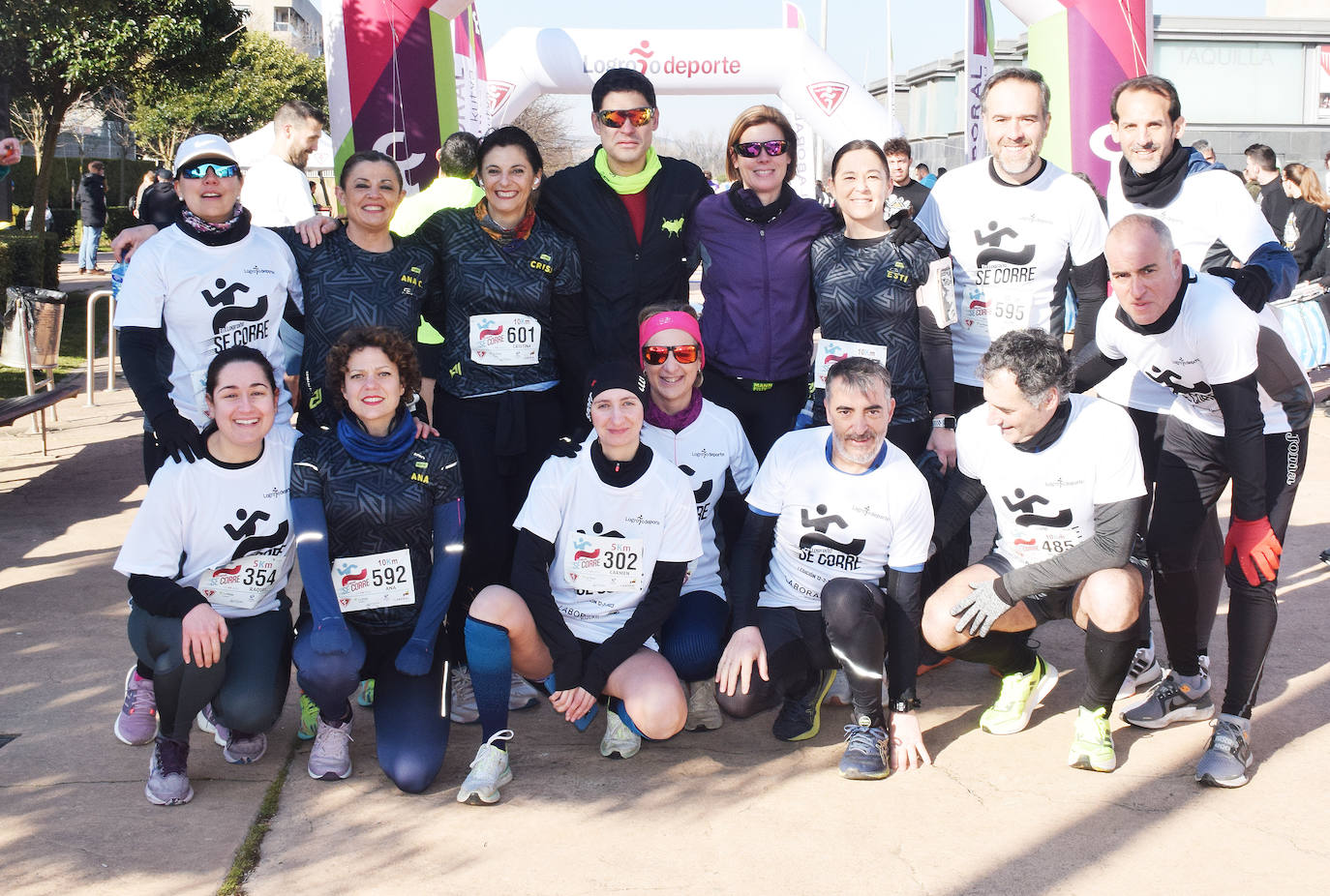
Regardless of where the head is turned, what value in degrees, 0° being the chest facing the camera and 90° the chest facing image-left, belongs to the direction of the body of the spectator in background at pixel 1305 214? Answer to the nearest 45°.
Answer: approximately 90°

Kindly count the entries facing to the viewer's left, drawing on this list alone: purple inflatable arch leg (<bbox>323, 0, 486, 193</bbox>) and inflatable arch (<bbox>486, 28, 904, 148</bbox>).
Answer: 0

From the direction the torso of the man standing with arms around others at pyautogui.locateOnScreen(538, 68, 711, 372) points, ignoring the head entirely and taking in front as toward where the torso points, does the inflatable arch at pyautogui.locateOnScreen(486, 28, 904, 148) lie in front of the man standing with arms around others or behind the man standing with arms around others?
behind

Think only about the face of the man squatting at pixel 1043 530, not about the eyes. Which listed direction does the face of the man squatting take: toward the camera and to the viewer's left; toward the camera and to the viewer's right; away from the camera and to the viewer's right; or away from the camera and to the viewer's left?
toward the camera and to the viewer's left

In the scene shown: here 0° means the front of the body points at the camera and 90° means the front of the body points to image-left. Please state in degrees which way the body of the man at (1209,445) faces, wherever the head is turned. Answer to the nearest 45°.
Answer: approximately 45°

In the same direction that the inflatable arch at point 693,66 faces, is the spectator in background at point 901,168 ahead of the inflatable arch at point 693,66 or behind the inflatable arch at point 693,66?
ahead

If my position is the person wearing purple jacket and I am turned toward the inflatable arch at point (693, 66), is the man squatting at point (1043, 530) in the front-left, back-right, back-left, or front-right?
back-right
